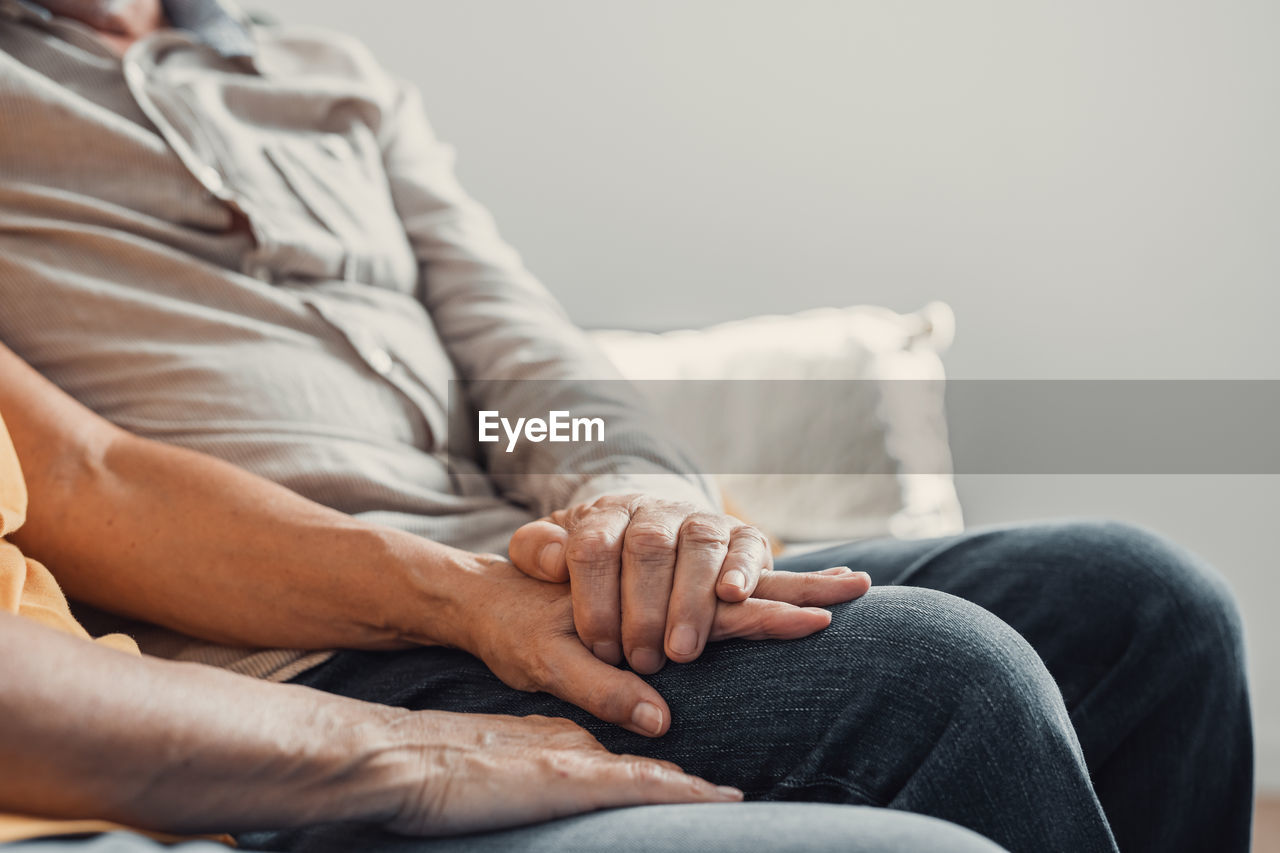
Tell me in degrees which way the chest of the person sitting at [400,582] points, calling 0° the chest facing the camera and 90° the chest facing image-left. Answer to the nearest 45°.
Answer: approximately 315°

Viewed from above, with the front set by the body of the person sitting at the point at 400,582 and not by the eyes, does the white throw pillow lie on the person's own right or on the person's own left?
on the person's own left
